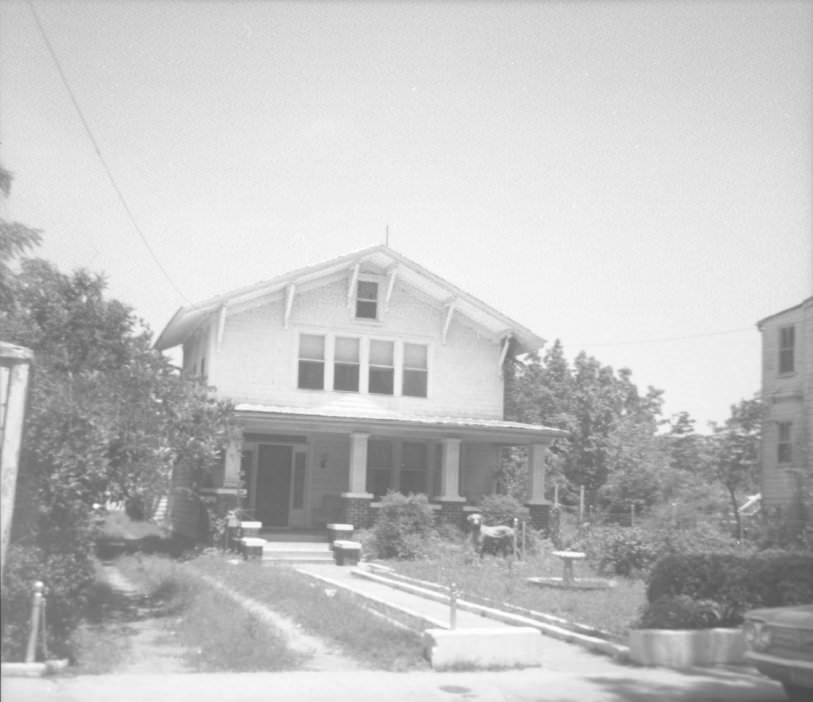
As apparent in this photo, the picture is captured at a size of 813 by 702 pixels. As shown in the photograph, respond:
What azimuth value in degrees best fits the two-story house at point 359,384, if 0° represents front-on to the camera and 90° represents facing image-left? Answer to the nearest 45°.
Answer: approximately 0°

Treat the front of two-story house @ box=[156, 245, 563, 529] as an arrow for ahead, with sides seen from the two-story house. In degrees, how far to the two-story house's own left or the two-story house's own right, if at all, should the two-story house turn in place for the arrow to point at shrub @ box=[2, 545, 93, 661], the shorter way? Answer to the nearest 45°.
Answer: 0° — it already faces it

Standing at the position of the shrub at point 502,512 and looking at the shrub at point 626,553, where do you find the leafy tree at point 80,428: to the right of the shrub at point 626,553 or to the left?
right

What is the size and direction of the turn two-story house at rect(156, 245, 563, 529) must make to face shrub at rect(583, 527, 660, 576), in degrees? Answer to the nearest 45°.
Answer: approximately 45° to its left

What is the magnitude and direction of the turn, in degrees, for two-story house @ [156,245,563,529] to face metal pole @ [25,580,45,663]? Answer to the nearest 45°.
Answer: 0° — it already faces it

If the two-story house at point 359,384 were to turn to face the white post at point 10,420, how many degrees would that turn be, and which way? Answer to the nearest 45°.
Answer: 0° — it already faces it

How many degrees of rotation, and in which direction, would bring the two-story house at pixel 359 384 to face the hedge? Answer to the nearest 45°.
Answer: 0° — it already faces it
